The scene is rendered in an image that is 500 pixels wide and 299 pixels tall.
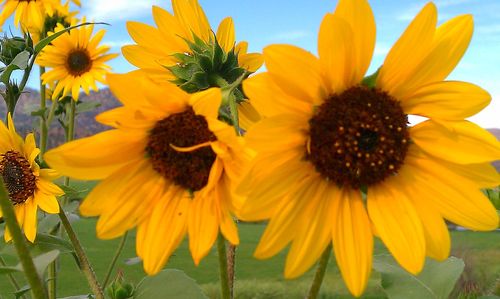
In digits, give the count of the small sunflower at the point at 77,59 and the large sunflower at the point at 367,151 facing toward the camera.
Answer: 2

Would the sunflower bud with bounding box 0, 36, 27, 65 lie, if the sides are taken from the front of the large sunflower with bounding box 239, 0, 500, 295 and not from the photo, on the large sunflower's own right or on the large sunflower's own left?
on the large sunflower's own right

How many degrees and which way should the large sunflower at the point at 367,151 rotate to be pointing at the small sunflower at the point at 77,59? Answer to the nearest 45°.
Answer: approximately 135° to its right

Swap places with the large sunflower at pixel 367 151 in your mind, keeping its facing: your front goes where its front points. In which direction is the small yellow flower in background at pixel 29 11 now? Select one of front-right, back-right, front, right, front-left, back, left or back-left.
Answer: back-right

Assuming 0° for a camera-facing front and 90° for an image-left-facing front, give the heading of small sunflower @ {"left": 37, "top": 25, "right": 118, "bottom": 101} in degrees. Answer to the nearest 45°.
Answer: approximately 0°

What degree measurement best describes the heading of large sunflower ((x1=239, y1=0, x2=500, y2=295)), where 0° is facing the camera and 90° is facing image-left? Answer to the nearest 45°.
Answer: approximately 0°
